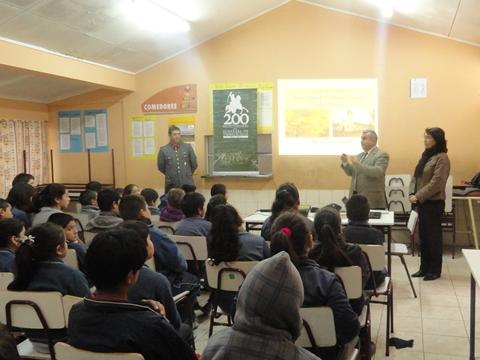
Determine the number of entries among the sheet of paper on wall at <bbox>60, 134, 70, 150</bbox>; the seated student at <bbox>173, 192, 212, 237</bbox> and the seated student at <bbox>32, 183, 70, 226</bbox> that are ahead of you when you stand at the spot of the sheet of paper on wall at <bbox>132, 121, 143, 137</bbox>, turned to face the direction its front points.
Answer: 2

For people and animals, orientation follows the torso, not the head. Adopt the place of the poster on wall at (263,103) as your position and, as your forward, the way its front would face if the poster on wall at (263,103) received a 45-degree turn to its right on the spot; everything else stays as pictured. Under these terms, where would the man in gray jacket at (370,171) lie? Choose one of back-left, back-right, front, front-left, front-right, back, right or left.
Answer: left

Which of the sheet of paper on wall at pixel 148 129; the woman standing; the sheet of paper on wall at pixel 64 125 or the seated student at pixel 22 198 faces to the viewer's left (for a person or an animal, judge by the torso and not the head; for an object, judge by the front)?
the woman standing

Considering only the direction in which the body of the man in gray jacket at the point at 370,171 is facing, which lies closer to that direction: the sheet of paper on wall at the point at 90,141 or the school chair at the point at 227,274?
the school chair

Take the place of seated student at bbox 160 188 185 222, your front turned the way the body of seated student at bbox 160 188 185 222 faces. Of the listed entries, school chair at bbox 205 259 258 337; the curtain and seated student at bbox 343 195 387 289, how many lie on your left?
1

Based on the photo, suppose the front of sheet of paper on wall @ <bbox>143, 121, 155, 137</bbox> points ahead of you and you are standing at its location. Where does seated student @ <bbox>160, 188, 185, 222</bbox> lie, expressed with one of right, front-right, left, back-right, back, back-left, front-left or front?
front

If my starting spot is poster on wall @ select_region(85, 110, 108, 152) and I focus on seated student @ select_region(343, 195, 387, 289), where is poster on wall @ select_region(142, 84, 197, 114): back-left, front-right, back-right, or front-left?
front-left

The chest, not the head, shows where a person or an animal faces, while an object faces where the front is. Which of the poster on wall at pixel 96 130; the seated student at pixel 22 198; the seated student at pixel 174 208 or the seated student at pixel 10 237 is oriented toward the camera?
the poster on wall

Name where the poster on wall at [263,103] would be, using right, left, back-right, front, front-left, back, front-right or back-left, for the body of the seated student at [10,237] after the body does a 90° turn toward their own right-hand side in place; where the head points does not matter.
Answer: left

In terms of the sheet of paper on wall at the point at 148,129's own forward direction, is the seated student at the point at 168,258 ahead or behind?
ahead

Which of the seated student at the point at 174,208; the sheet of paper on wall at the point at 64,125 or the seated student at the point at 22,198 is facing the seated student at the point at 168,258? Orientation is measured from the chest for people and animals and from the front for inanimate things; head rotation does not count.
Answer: the sheet of paper on wall

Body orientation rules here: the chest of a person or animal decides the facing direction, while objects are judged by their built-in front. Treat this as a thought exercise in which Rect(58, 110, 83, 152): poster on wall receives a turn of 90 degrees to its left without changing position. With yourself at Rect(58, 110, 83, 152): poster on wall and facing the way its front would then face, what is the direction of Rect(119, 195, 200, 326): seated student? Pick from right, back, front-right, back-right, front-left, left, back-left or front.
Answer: right

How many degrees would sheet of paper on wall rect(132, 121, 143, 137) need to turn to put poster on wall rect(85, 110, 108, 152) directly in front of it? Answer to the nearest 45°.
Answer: approximately 135° to its right

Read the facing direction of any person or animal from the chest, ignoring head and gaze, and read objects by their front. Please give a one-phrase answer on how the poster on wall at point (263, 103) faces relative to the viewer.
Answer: facing the viewer

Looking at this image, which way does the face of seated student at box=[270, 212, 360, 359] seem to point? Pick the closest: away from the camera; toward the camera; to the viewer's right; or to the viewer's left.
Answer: away from the camera

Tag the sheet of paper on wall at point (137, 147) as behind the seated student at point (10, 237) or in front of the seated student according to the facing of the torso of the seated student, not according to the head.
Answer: in front

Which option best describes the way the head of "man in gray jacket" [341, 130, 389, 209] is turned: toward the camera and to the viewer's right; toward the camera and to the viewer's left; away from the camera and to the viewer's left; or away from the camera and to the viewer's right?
toward the camera and to the viewer's left

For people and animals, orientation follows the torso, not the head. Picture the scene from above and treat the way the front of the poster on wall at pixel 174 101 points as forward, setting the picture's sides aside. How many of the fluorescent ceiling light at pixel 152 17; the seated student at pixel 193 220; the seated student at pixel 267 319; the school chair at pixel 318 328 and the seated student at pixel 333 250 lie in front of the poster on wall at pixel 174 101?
5

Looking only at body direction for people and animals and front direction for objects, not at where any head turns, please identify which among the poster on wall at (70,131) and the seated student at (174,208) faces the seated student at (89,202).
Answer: the poster on wall

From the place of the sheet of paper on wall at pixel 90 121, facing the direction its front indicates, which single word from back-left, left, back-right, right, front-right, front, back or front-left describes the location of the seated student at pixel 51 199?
front

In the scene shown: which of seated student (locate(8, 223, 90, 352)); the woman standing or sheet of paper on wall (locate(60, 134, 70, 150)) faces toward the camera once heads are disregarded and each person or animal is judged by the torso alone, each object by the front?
the sheet of paper on wall
